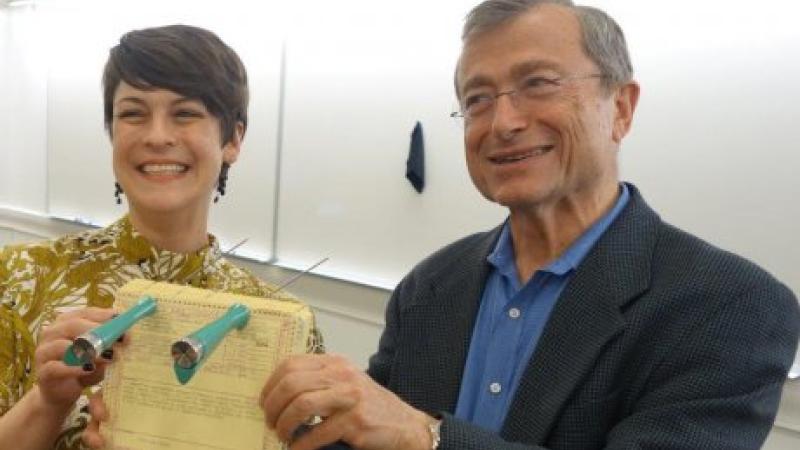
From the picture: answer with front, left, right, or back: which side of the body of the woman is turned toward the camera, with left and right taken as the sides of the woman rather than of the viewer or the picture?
front

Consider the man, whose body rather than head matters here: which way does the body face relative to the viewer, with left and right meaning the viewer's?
facing the viewer and to the left of the viewer

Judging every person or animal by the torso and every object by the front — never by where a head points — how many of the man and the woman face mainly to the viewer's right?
0
